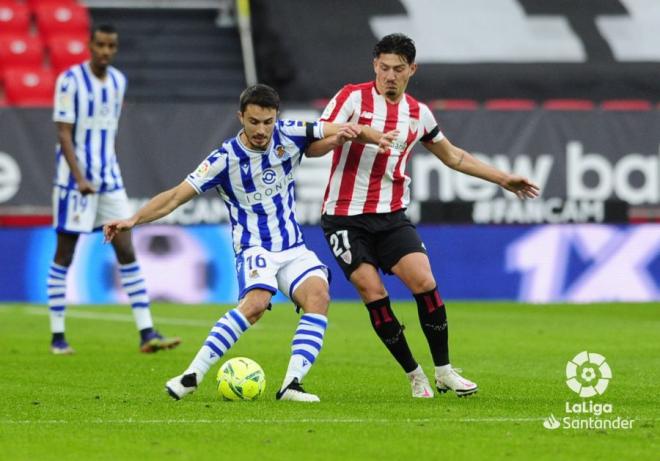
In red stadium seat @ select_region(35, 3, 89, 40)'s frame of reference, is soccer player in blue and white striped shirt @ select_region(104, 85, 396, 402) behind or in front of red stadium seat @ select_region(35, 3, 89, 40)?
in front

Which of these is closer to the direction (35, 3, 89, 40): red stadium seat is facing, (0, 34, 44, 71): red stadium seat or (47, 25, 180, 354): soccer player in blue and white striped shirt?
the soccer player in blue and white striped shirt

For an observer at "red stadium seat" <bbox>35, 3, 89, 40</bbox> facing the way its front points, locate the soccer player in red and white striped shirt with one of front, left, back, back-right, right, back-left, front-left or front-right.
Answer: front

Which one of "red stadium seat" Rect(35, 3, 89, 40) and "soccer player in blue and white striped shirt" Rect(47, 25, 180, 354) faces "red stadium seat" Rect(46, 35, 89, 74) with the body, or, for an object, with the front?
"red stadium seat" Rect(35, 3, 89, 40)

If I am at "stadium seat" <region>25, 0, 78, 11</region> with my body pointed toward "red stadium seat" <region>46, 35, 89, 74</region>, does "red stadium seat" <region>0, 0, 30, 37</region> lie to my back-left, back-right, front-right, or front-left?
front-right

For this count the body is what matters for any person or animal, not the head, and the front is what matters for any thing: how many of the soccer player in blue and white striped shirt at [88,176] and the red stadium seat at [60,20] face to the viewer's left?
0

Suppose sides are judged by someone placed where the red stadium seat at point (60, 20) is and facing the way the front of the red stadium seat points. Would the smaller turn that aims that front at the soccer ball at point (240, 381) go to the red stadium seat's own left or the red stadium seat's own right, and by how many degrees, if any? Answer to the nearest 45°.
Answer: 0° — it already faces it

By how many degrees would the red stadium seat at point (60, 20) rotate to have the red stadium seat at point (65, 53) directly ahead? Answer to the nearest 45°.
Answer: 0° — it already faces it

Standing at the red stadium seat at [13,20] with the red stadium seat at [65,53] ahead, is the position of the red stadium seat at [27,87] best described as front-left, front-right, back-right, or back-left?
front-right

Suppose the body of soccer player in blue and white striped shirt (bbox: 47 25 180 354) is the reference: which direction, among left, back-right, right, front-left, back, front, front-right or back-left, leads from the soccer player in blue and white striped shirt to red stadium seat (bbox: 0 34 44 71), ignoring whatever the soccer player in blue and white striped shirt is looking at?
back-left

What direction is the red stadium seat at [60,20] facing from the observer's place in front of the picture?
facing the viewer

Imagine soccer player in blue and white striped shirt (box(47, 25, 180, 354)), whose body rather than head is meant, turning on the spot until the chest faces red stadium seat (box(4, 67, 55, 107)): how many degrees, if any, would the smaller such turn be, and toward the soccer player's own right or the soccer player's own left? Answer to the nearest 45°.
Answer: approximately 135° to the soccer player's own left

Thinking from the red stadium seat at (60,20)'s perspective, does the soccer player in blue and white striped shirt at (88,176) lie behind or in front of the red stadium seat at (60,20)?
in front

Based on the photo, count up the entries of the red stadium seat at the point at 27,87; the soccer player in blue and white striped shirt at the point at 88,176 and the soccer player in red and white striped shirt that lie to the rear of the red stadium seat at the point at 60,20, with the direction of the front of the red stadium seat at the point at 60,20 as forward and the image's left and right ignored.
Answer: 0
